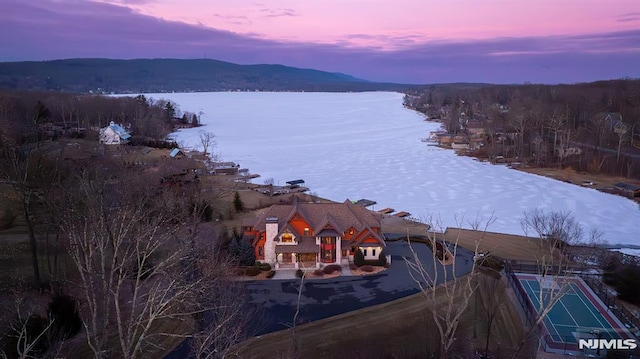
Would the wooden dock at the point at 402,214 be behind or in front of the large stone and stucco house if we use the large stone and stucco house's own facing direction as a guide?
behind

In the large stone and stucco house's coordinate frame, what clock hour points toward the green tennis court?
The green tennis court is roughly at 10 o'clock from the large stone and stucco house.

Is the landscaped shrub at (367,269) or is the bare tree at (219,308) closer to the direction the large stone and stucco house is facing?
the bare tree

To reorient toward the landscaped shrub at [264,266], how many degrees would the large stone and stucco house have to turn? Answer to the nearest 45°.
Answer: approximately 45° to its right

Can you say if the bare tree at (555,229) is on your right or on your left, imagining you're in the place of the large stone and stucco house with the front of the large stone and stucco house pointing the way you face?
on your left

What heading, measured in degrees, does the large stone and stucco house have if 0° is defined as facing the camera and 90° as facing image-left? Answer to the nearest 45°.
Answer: approximately 0°

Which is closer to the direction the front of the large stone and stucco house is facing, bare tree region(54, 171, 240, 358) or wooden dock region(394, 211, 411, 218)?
the bare tree

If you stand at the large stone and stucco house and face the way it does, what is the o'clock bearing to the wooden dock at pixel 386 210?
The wooden dock is roughly at 7 o'clock from the large stone and stucco house.

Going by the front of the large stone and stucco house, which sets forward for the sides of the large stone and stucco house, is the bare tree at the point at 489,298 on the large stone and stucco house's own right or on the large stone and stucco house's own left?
on the large stone and stucco house's own left

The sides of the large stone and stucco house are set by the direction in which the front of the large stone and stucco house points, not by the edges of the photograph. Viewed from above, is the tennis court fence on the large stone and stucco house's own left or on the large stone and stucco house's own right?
on the large stone and stucco house's own left
